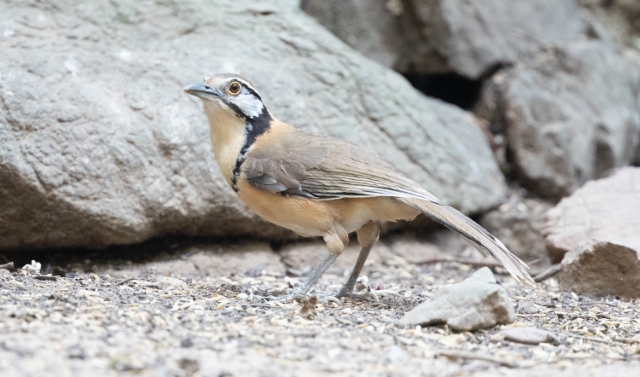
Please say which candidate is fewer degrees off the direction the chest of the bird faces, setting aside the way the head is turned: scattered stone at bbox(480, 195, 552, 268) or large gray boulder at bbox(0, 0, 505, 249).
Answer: the large gray boulder

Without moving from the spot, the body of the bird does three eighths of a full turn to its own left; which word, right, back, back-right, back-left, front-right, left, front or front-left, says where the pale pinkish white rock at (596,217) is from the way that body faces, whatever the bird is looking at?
left

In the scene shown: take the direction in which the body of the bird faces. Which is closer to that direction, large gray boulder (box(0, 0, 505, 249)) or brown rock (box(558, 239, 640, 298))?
the large gray boulder

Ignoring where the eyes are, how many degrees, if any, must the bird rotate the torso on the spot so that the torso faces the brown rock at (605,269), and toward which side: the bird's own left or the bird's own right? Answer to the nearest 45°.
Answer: approximately 180°

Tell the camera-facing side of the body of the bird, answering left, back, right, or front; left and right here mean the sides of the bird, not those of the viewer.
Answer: left

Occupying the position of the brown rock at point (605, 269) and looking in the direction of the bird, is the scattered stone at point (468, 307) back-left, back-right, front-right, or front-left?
front-left

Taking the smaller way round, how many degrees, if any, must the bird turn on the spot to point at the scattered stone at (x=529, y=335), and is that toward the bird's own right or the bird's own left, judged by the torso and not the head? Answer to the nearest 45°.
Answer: approximately 135° to the bird's own left

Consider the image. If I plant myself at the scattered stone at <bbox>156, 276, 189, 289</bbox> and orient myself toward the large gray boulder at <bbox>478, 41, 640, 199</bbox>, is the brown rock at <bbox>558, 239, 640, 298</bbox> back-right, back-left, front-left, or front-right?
front-right

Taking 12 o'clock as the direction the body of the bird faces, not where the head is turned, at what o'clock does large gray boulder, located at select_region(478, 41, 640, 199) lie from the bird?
The large gray boulder is roughly at 4 o'clock from the bird.

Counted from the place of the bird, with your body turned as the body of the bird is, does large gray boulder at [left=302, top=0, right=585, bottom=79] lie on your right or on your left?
on your right

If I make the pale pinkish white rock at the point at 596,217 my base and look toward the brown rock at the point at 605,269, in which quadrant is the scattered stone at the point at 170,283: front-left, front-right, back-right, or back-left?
front-right
